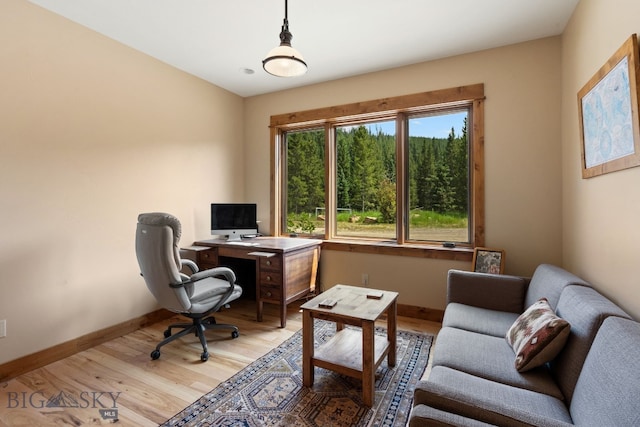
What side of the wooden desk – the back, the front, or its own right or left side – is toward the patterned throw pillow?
left

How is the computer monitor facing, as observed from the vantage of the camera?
facing the viewer

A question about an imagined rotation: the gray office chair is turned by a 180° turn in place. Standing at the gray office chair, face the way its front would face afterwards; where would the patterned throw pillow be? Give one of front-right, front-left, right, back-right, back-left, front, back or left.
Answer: left

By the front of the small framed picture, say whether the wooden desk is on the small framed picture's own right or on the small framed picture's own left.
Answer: on the small framed picture's own right

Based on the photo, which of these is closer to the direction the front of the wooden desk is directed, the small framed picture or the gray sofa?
the gray sofa

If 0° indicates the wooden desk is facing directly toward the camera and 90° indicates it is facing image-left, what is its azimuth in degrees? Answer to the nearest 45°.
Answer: approximately 45°

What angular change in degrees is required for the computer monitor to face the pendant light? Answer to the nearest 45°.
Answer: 0° — it already faces it

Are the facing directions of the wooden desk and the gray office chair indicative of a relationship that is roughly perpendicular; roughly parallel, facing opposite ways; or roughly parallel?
roughly parallel, facing opposite ways

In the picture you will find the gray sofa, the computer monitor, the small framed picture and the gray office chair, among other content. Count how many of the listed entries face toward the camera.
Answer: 2

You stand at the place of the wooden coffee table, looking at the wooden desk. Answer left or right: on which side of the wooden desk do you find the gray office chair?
left

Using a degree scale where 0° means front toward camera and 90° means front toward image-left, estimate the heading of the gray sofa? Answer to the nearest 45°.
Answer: approximately 90°

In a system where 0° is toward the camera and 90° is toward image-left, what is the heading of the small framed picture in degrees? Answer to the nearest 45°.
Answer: approximately 0°

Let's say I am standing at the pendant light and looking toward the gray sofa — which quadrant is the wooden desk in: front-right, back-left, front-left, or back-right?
back-left

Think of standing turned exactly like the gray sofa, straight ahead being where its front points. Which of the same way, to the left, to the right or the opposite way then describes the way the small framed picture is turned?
to the left

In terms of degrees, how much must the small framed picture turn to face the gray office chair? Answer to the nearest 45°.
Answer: approximately 45° to its right

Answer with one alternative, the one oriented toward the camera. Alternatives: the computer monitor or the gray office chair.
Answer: the computer monitor

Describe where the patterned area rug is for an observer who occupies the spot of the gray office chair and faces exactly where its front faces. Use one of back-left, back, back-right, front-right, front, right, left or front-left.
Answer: right
